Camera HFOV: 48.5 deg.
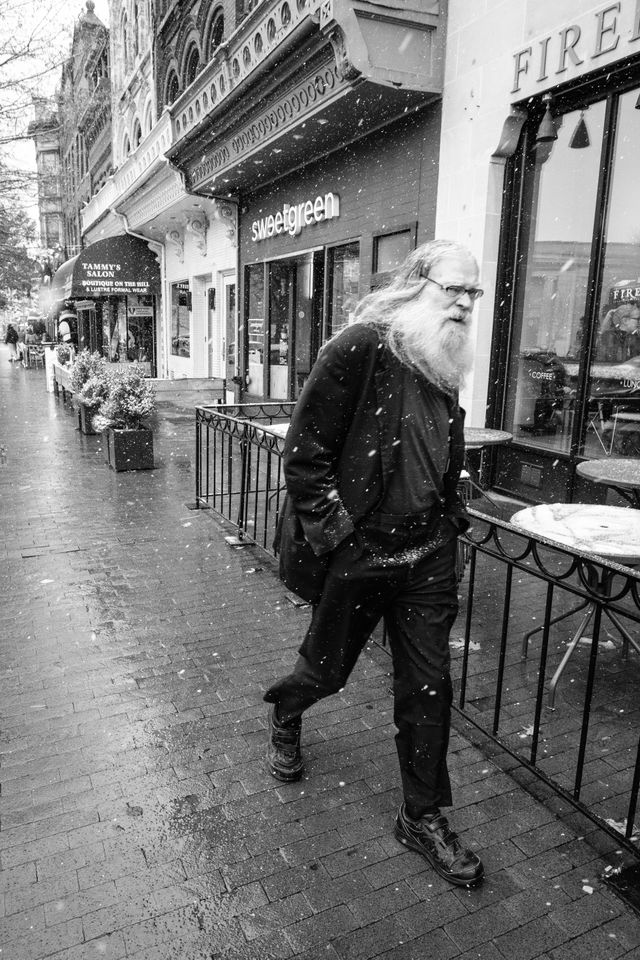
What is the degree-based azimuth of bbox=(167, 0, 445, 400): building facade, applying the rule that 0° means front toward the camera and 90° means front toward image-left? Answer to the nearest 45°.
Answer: approximately 45°

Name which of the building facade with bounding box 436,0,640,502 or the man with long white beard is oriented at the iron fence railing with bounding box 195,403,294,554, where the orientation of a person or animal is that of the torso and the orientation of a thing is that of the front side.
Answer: the building facade

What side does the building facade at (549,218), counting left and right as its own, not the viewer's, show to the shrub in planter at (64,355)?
right

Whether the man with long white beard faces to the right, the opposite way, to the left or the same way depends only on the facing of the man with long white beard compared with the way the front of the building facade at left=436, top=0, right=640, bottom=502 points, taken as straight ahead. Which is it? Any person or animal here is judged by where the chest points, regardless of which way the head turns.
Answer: to the left

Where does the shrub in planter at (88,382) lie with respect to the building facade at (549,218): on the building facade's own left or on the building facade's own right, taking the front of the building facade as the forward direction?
on the building facade's own right

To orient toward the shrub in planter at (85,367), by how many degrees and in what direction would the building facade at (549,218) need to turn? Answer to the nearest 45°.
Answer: approximately 45° to its right

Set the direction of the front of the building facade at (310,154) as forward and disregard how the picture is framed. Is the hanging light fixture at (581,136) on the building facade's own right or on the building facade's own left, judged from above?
on the building facade's own left

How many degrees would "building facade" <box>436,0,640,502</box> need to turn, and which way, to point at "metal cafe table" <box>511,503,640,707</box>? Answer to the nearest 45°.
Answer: approximately 45° to its left

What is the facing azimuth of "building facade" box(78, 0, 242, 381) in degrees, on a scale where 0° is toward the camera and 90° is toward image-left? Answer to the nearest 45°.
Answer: approximately 45°

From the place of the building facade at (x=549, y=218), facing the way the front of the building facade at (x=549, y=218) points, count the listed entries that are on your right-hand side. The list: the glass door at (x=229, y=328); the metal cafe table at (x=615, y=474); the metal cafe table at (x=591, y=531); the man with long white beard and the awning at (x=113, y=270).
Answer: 2

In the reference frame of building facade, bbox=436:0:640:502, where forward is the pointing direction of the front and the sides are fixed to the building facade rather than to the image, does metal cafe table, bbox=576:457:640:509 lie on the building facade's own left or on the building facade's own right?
on the building facade's own left

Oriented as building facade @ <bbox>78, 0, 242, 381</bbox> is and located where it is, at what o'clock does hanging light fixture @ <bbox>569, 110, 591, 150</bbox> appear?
The hanging light fixture is roughly at 10 o'clock from the building facade.

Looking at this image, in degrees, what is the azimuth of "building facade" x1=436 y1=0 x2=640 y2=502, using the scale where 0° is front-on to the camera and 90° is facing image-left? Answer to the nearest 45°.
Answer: approximately 45°
